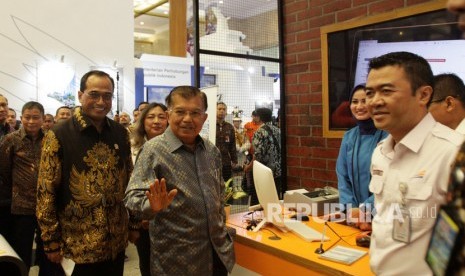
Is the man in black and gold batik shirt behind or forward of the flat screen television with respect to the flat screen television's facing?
forward

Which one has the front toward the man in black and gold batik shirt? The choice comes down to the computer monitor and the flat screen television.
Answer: the flat screen television

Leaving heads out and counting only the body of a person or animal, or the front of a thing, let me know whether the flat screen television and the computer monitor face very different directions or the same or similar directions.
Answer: very different directions

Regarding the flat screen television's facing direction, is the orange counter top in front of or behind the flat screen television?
in front

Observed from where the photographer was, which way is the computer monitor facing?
facing away from the viewer and to the right of the viewer

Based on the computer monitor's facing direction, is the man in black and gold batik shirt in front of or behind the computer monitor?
behind

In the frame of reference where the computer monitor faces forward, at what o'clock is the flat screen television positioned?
The flat screen television is roughly at 12 o'clock from the computer monitor.

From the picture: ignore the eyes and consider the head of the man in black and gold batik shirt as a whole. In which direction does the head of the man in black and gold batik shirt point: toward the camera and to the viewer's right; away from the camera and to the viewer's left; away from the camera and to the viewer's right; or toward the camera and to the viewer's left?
toward the camera and to the viewer's right

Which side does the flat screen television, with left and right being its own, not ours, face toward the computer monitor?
front

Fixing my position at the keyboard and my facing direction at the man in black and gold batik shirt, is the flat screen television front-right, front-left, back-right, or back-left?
back-right
